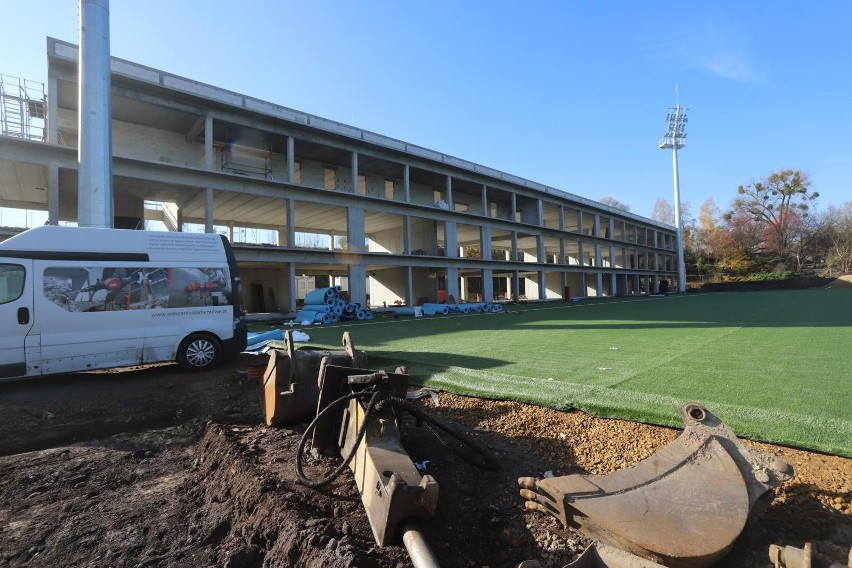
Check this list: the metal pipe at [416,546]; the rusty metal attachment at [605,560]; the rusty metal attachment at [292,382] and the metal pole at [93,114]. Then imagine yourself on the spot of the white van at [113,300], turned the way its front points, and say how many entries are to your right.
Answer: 1

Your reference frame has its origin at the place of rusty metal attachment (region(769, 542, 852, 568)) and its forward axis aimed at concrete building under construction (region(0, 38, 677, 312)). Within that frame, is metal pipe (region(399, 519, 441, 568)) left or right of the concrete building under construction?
left

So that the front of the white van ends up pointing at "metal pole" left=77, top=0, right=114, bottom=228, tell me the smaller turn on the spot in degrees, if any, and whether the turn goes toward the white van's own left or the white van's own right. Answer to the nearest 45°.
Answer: approximately 90° to the white van's own right

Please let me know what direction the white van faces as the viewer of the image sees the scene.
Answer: facing to the left of the viewer

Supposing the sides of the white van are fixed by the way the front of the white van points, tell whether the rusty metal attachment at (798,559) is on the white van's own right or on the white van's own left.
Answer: on the white van's own left

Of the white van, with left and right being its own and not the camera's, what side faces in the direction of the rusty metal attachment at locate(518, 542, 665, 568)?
left
